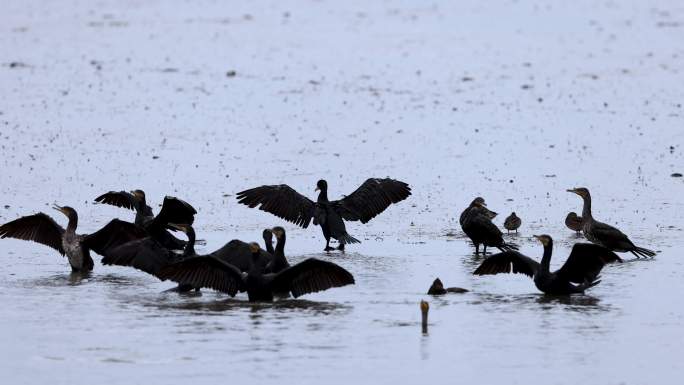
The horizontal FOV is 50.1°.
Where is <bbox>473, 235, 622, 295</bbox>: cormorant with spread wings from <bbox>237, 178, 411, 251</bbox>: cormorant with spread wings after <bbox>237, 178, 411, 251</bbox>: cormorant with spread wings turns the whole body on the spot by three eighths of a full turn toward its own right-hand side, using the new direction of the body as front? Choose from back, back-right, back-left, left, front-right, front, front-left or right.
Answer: back-right

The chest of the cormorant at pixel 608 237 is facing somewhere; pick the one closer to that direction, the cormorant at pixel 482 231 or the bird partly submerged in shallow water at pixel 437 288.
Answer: the cormorant

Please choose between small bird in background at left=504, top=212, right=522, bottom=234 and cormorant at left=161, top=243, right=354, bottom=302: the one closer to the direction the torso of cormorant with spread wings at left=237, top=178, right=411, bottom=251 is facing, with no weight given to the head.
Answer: the cormorant

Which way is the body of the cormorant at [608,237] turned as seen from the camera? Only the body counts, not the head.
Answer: to the viewer's left

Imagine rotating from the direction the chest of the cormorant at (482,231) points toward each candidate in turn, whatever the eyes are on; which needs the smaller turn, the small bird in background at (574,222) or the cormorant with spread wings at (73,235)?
the cormorant with spread wings

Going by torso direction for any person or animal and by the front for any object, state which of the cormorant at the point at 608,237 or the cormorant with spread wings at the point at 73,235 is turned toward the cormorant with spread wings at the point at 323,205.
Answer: the cormorant

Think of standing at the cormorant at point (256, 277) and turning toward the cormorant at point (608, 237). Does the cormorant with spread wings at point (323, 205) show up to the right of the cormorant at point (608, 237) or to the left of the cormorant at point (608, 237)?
left

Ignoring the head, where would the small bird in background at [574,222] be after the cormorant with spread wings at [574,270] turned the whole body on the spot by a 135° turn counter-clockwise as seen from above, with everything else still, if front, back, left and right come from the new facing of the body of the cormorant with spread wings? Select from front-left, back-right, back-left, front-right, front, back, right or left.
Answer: left

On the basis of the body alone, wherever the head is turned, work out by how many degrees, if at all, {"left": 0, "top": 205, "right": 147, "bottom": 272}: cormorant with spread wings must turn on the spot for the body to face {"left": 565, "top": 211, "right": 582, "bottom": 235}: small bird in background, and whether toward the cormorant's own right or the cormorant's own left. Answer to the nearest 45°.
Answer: approximately 135° to the cormorant's own left
